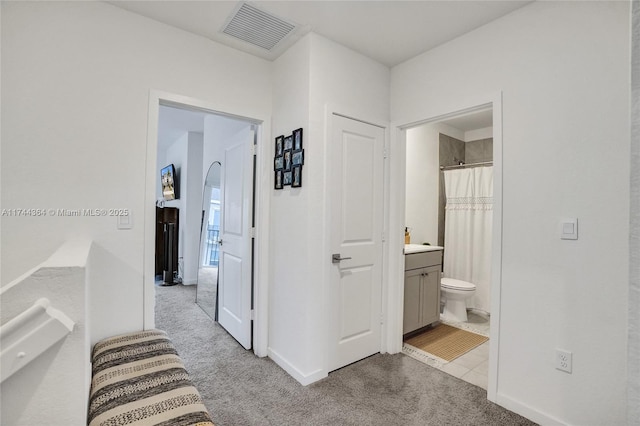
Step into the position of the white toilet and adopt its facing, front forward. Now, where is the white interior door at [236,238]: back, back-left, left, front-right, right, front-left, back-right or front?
right

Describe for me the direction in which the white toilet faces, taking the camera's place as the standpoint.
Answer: facing the viewer and to the right of the viewer

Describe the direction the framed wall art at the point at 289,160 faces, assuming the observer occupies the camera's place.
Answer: facing the viewer and to the left of the viewer

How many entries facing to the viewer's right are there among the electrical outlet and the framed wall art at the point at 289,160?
0

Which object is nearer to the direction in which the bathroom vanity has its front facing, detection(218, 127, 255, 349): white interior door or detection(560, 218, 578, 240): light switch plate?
the light switch plate

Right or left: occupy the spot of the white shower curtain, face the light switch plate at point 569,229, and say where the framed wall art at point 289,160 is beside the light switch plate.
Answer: right

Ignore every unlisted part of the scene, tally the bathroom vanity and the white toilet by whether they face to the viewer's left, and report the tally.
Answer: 0

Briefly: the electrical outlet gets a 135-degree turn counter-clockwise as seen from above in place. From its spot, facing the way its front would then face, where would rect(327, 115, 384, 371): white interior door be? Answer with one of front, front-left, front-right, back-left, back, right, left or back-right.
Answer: back

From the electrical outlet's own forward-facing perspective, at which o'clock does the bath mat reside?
The bath mat is roughly at 3 o'clock from the electrical outlet.

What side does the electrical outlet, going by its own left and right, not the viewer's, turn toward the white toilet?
right
